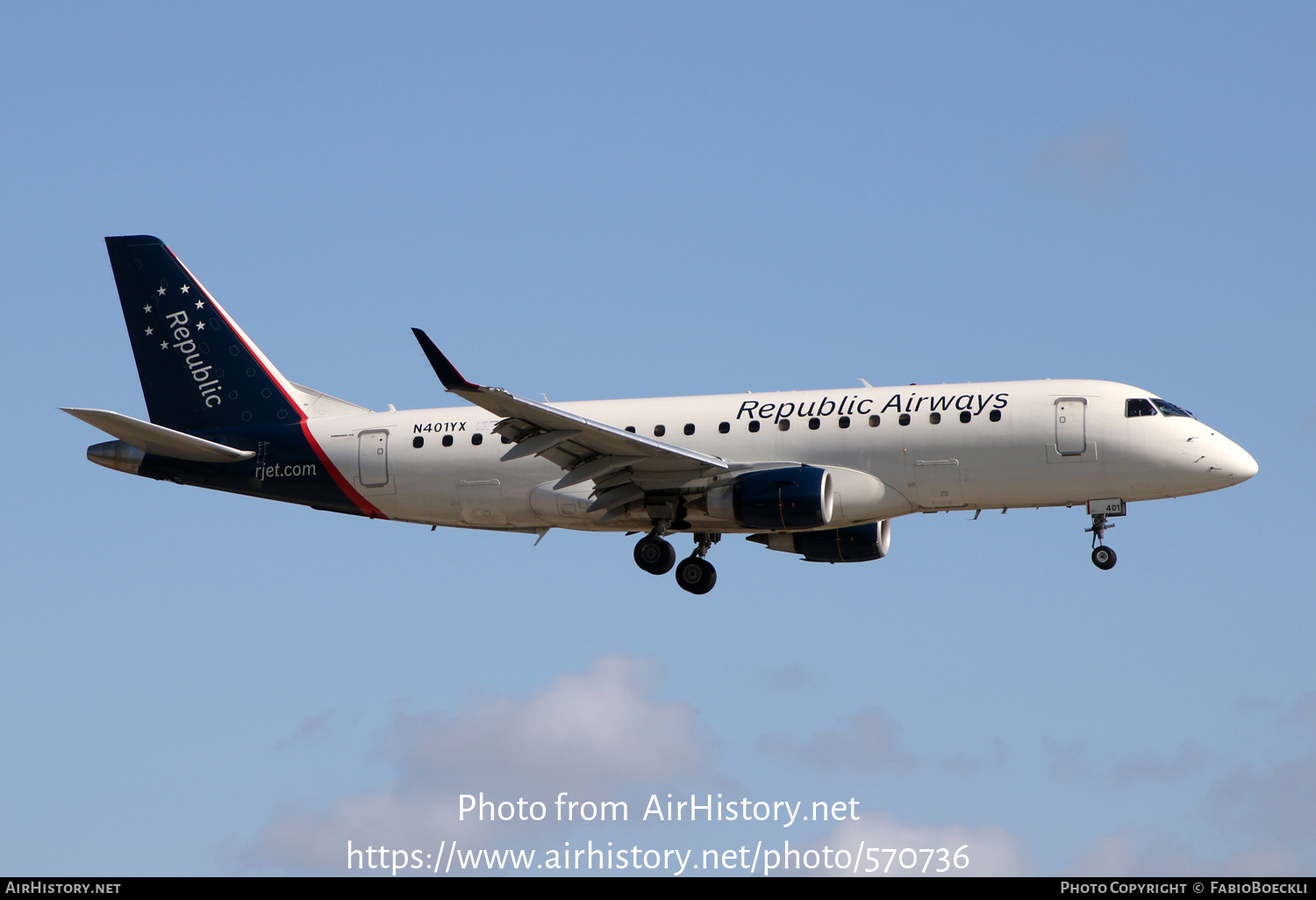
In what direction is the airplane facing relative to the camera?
to the viewer's right
